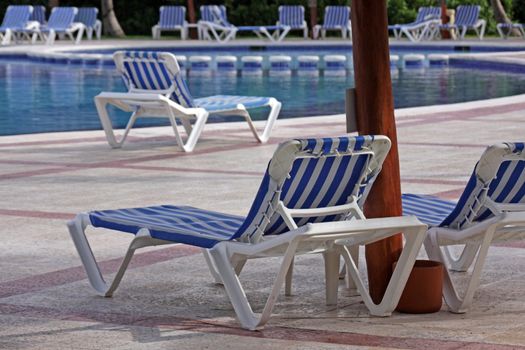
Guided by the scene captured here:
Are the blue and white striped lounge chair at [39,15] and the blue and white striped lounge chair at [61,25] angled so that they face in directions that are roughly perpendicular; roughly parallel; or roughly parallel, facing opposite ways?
roughly parallel

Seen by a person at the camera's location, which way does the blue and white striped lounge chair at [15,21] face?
facing the viewer and to the left of the viewer

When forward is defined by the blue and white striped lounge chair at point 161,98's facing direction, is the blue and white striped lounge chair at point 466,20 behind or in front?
in front

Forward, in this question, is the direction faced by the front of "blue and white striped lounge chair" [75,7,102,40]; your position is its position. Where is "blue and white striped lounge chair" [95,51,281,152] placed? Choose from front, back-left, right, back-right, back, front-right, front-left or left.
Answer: front-left

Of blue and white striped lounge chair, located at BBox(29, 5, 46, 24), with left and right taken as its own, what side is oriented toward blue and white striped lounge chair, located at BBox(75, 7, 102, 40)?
left

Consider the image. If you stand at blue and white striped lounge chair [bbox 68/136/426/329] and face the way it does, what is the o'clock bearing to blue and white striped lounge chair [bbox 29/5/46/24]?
blue and white striped lounge chair [bbox 29/5/46/24] is roughly at 1 o'clock from blue and white striped lounge chair [bbox 68/136/426/329].

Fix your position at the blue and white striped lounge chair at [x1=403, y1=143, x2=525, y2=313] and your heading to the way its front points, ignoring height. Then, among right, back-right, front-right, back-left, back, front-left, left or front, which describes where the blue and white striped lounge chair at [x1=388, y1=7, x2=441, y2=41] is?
front-right

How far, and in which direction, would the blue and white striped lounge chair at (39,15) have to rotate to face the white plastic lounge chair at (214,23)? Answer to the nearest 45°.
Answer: approximately 135° to its left

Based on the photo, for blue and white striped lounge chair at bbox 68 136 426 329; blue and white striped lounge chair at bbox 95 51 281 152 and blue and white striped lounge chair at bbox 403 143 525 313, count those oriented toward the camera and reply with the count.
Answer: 0

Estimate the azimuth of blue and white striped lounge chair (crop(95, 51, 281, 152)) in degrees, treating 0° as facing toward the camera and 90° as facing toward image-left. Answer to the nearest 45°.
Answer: approximately 225°

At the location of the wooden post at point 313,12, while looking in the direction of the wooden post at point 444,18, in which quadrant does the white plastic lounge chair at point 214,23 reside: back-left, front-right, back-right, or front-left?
back-right

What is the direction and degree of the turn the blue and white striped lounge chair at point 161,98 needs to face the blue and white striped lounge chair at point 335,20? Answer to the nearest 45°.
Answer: approximately 45° to its left

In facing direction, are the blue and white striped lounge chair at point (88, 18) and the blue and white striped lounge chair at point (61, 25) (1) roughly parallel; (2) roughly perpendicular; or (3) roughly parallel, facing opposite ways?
roughly parallel

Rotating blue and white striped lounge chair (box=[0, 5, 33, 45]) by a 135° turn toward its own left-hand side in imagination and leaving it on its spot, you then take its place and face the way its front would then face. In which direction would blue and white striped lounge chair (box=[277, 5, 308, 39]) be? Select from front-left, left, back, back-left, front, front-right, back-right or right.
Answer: front
